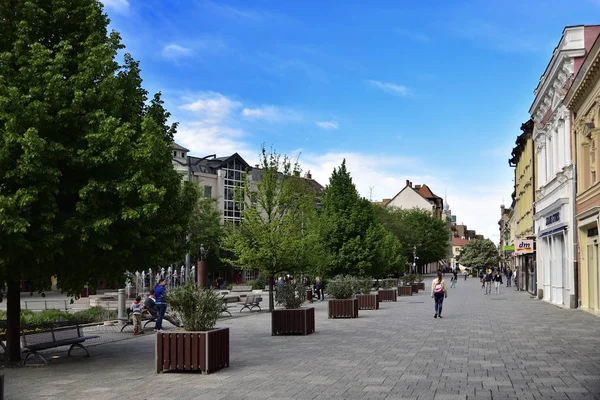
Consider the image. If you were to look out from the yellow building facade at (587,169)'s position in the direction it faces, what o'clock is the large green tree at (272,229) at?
The large green tree is roughly at 12 o'clock from the yellow building facade.

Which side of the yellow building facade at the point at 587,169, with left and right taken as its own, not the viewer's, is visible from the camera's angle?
left

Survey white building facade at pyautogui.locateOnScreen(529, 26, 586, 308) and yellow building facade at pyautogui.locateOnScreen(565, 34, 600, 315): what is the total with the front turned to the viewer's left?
2

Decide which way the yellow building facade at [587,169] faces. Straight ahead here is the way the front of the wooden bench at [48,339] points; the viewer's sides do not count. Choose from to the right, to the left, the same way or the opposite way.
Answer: the opposite way

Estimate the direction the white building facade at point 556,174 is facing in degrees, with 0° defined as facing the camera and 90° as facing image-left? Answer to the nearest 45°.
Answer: approximately 90°

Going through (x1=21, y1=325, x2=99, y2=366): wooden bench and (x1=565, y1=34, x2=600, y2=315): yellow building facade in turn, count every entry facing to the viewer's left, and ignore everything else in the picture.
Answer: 1

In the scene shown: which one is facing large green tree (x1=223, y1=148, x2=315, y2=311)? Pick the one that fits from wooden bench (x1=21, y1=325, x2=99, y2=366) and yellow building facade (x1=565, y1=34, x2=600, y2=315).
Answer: the yellow building facade

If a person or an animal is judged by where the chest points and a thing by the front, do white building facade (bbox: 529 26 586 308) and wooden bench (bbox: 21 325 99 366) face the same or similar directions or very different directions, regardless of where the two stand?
very different directions

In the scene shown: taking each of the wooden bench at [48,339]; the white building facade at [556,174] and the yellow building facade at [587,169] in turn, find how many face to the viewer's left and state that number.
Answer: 2

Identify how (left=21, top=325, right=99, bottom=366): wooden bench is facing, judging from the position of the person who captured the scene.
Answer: facing the viewer and to the right of the viewer

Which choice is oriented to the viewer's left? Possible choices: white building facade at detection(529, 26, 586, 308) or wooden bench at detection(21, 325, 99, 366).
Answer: the white building facade
